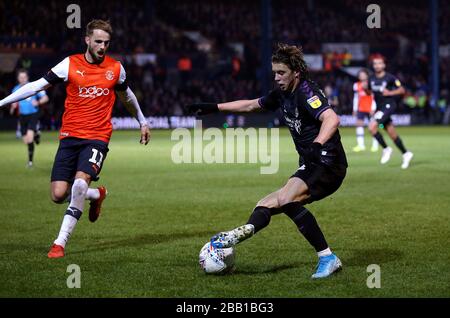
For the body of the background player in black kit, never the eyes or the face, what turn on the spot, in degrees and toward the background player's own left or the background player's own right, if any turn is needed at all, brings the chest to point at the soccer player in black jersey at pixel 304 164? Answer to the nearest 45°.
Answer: approximately 45° to the background player's own left

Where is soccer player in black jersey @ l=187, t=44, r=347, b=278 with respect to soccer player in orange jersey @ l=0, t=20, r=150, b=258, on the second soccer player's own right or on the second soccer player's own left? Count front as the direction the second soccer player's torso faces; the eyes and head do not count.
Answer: on the second soccer player's own left

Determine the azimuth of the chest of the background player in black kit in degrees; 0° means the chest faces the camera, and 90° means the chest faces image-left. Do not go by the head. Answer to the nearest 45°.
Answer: approximately 45°

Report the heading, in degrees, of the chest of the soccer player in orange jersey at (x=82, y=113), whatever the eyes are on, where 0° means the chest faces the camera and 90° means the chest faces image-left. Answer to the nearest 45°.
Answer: approximately 0°

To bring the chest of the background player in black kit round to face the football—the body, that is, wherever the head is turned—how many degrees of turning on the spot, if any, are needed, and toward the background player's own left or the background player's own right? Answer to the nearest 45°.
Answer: approximately 45° to the background player's own left

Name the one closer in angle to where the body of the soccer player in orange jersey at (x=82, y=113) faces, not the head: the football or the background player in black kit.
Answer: the football
